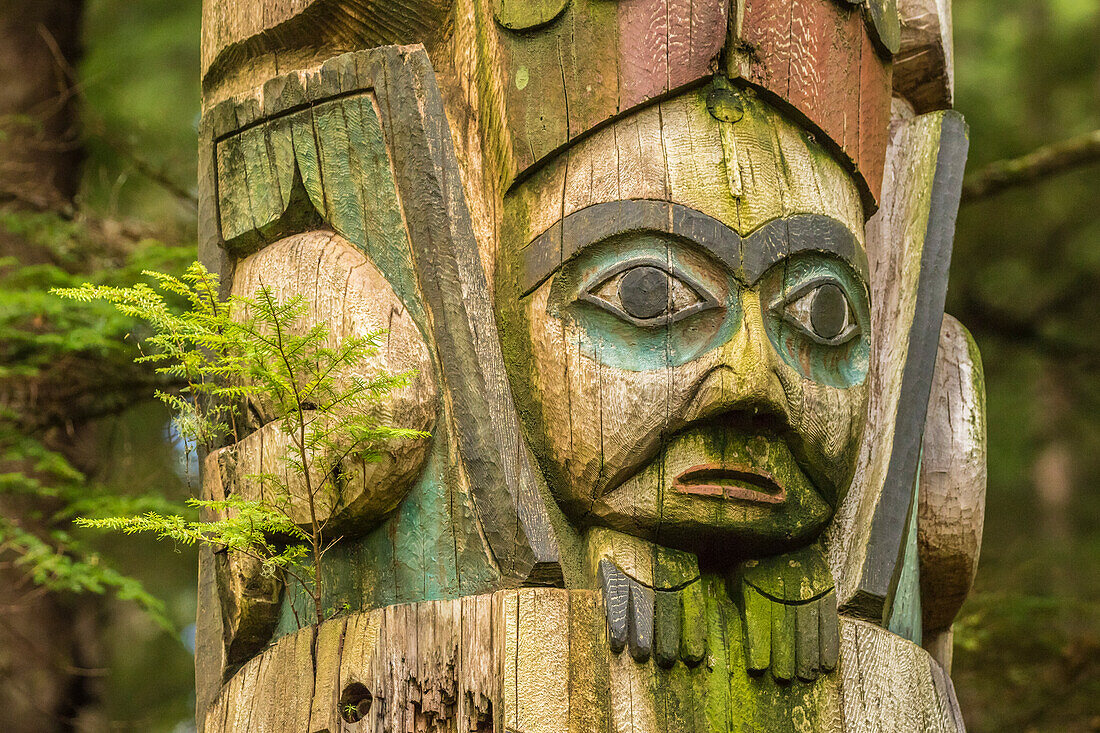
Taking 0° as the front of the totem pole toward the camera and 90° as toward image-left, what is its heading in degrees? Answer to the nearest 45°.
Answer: approximately 315°

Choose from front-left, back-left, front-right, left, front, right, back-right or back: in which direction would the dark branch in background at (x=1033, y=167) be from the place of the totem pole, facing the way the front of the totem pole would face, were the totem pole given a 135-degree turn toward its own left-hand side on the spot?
front-right
